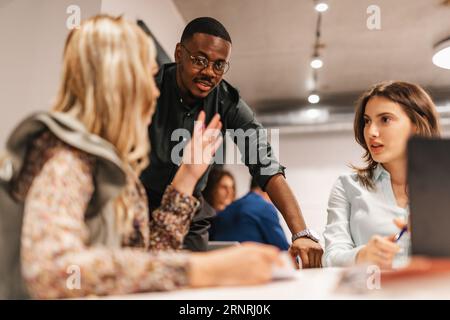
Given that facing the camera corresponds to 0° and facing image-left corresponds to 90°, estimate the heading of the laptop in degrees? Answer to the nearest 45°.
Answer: approximately 180°

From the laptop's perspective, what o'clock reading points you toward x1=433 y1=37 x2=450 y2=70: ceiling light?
The ceiling light is roughly at 12 o'clock from the laptop.

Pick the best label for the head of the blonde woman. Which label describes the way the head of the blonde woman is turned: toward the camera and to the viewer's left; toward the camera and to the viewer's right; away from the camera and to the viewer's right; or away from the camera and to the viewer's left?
away from the camera and to the viewer's right

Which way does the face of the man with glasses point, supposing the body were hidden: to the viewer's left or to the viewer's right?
to the viewer's left

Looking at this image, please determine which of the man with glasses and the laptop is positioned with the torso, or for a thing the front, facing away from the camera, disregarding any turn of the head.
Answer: the laptop

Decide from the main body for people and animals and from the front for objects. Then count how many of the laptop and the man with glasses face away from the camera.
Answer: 1

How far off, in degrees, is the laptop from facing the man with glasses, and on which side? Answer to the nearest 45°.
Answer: approximately 45° to its left

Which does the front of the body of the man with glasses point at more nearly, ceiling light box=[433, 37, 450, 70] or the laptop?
the laptop

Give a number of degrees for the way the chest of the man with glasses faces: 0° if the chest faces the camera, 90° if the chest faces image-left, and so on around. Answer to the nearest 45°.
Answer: approximately 315°

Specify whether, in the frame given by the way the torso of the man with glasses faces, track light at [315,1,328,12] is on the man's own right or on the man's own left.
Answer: on the man's own left
